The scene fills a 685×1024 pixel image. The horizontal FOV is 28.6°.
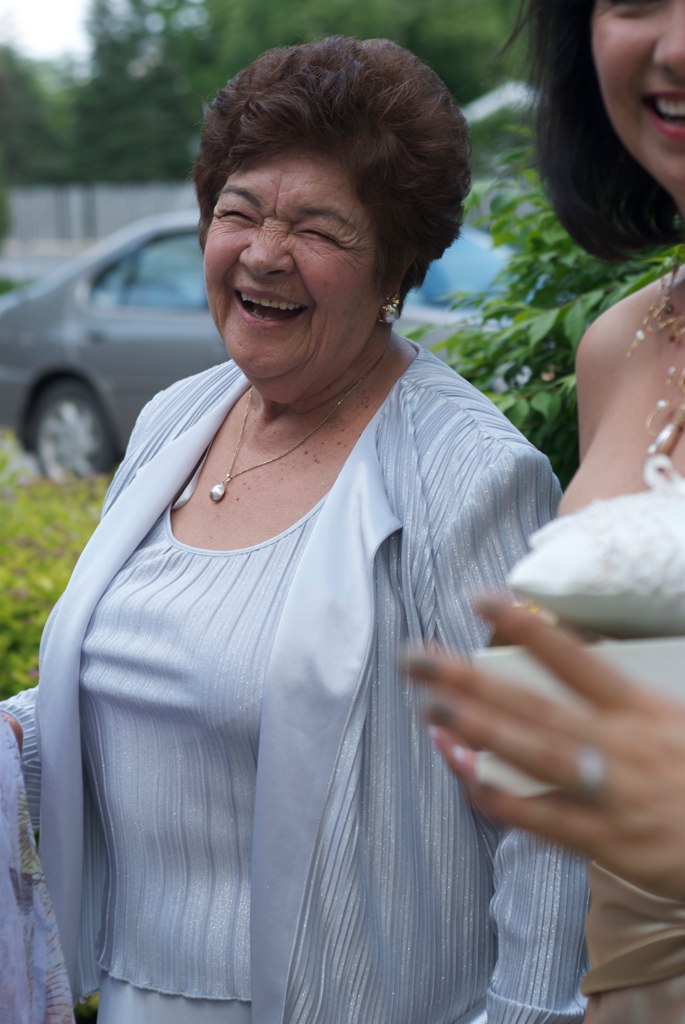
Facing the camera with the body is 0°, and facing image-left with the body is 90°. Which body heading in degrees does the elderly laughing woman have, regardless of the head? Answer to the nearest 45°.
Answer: approximately 45°

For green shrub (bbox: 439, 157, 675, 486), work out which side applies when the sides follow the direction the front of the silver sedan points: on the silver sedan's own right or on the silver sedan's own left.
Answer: on the silver sedan's own right

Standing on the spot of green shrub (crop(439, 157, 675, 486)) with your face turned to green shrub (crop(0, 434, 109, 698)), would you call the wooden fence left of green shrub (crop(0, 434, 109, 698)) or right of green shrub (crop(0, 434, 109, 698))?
right

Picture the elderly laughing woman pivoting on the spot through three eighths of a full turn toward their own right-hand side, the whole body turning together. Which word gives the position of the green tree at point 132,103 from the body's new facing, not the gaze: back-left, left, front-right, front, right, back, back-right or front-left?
front

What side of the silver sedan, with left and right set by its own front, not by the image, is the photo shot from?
right

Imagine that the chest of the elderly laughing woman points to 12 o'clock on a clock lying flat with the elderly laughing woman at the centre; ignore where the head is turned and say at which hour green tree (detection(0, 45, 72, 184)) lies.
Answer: The green tree is roughly at 4 o'clock from the elderly laughing woman.

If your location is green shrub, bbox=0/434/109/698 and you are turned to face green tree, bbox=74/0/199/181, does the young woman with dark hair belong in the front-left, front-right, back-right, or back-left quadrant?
back-right

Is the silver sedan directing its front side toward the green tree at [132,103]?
no

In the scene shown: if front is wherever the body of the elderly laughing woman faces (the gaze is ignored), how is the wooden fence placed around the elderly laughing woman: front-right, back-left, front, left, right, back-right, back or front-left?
back-right

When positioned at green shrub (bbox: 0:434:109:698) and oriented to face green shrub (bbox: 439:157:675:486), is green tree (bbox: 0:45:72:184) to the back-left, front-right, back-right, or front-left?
back-left

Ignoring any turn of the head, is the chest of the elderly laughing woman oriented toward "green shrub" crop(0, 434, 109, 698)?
no

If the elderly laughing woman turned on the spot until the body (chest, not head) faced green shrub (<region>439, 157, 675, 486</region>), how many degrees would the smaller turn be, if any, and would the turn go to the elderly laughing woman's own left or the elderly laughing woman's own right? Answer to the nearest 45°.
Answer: approximately 180°

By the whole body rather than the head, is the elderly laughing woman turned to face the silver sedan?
no
